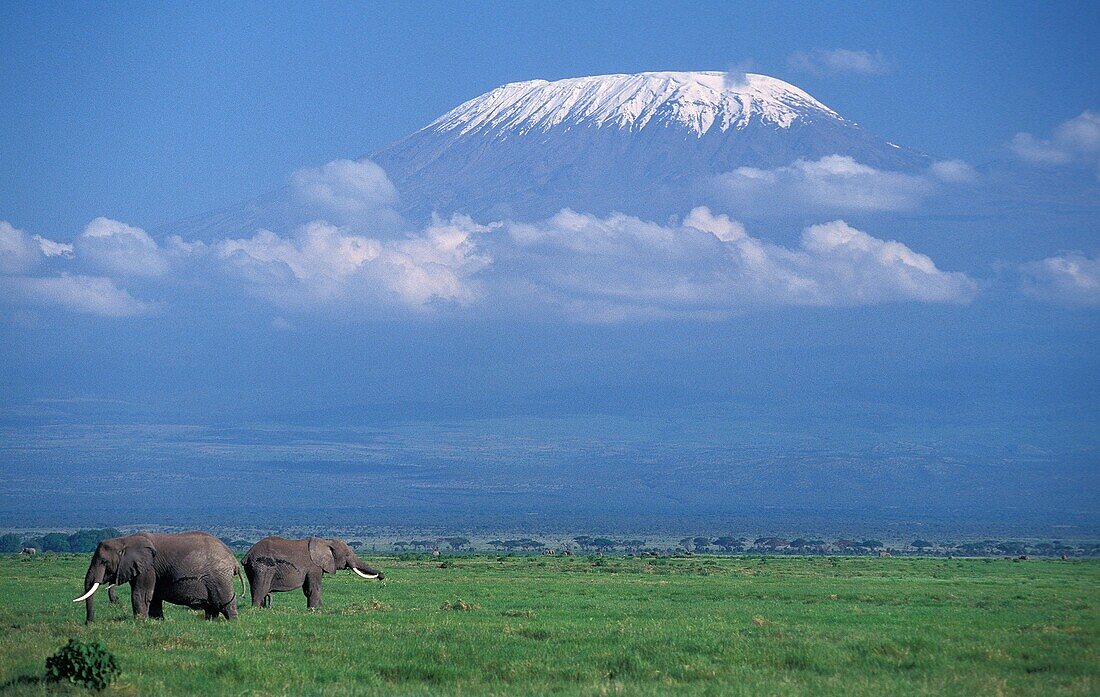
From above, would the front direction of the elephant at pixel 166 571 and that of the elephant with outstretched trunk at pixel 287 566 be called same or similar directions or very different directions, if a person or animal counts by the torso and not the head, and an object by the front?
very different directions

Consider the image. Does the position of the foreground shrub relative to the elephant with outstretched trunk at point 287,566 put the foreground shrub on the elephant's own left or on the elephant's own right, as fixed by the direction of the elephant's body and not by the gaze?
on the elephant's own right

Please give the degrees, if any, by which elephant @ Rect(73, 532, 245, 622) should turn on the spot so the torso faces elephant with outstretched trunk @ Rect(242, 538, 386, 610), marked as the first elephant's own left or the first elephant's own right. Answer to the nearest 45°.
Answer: approximately 135° to the first elephant's own right

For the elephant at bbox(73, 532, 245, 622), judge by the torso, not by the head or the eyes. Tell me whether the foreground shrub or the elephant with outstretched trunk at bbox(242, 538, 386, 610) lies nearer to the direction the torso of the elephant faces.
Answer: the foreground shrub

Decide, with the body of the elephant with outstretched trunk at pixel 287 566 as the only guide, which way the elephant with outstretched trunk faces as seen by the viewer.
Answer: to the viewer's right

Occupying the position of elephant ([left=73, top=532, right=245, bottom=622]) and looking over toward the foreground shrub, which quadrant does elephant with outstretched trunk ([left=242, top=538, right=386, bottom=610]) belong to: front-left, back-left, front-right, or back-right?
back-left

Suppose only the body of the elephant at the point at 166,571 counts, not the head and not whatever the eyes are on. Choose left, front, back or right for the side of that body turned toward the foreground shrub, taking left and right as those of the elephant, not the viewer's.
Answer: left

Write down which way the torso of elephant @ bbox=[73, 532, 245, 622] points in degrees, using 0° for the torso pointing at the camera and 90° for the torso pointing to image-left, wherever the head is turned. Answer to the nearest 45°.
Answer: approximately 90°

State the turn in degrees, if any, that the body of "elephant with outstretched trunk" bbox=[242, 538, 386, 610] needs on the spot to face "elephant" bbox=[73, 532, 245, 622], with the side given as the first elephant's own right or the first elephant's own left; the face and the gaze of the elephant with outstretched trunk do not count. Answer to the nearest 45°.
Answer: approximately 135° to the first elephant's own right

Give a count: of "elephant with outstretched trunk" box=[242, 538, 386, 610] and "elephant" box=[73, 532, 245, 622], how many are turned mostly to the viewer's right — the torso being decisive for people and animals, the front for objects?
1
